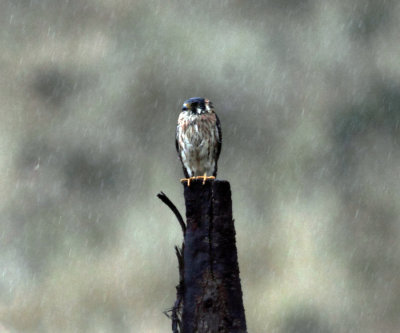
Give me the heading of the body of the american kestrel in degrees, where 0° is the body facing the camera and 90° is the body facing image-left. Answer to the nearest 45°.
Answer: approximately 0°
